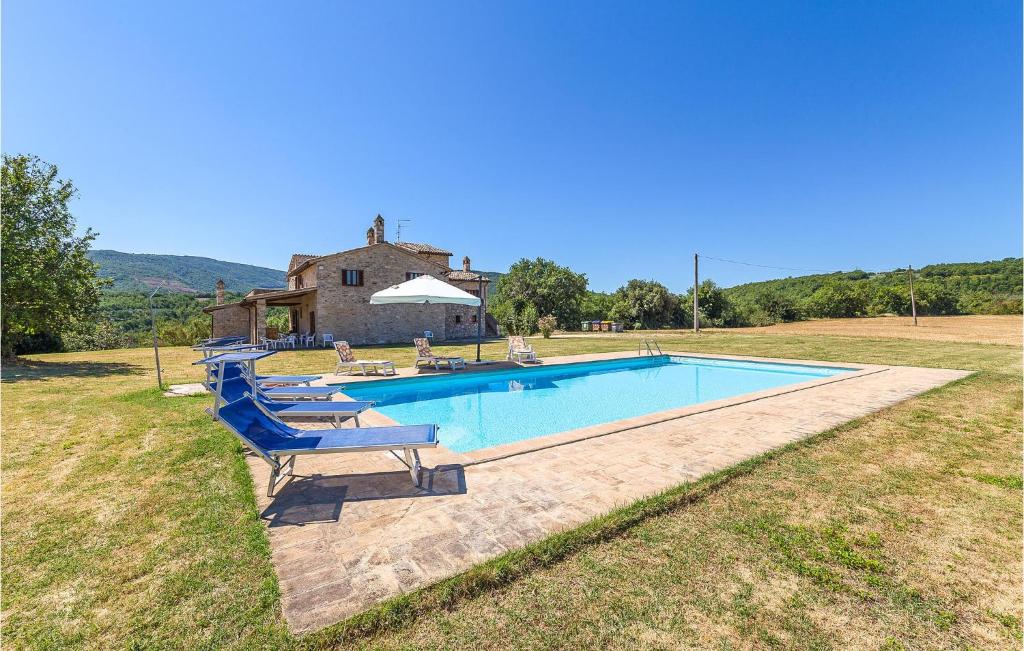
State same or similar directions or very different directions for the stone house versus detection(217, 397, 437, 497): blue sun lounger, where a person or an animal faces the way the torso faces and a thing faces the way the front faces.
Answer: very different directions

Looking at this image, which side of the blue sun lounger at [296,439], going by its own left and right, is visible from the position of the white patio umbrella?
left

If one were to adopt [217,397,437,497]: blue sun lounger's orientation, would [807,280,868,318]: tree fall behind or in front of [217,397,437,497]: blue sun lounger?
in front

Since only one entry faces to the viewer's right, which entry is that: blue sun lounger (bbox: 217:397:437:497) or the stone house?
the blue sun lounger

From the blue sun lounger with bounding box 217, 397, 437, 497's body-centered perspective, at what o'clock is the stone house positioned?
The stone house is roughly at 9 o'clock from the blue sun lounger.

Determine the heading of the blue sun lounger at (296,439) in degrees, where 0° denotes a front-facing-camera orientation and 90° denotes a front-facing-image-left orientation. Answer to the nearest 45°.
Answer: approximately 270°

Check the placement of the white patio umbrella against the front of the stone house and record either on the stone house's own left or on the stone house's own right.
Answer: on the stone house's own left

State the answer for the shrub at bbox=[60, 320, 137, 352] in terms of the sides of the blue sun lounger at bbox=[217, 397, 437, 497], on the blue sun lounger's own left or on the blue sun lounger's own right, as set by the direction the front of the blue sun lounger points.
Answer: on the blue sun lounger's own left

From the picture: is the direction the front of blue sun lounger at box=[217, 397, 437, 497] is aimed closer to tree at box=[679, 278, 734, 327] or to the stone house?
the tree

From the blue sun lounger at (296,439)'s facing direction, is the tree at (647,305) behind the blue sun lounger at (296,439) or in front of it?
in front

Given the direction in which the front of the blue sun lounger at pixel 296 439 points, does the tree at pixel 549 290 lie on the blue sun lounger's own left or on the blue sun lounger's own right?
on the blue sun lounger's own left
